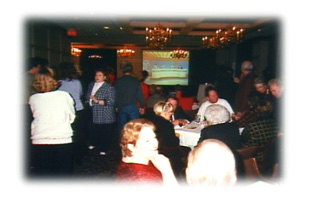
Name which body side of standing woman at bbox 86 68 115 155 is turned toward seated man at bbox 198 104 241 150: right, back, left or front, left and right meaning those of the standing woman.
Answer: left

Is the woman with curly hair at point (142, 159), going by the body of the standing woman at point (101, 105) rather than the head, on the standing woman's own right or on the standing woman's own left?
on the standing woman's own left

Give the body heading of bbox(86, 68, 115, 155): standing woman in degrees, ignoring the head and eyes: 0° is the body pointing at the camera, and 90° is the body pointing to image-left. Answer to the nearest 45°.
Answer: approximately 45°

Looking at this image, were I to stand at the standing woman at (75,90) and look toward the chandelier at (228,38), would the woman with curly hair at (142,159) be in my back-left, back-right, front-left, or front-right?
back-right

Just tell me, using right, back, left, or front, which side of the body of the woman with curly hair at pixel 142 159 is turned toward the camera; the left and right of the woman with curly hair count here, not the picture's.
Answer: right

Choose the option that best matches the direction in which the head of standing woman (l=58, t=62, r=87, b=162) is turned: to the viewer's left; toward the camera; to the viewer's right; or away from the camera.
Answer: away from the camera

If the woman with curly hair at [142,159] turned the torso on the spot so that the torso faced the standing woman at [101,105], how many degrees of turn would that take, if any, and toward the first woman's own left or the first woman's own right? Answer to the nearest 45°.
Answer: approximately 90° to the first woman's own left

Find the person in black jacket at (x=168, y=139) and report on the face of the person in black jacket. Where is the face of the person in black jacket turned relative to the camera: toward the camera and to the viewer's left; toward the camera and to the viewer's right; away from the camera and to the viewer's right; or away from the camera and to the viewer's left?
away from the camera and to the viewer's right

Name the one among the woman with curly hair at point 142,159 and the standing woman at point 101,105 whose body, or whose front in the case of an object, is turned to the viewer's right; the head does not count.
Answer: the woman with curly hair

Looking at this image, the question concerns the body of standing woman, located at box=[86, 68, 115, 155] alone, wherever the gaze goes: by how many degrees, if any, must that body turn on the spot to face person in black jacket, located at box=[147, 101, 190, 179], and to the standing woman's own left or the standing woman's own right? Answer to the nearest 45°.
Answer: approximately 45° to the standing woman's own left

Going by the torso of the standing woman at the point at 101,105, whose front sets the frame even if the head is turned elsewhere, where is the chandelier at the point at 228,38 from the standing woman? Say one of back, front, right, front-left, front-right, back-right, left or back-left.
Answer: back

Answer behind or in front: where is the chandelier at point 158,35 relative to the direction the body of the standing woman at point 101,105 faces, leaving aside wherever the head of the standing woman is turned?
behind
